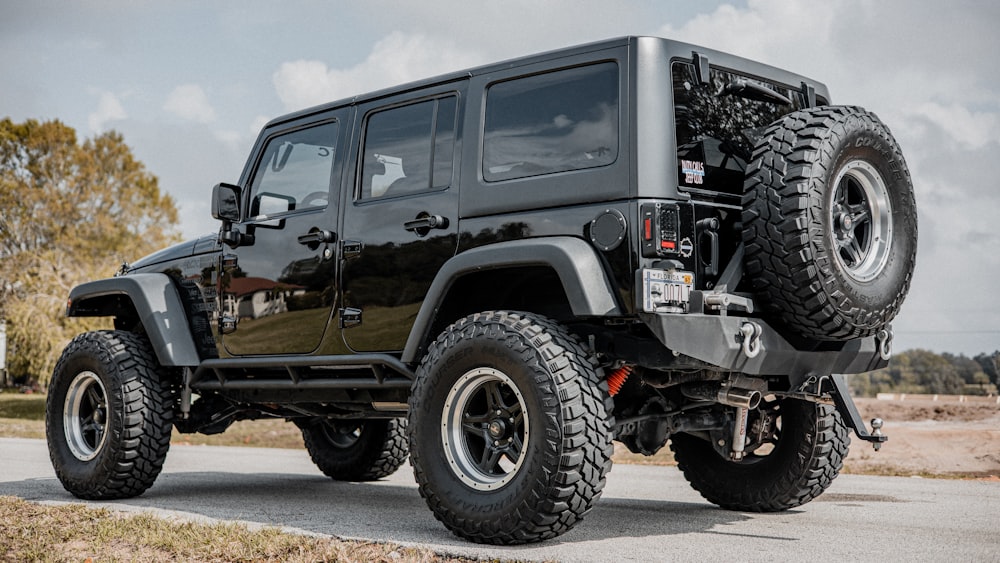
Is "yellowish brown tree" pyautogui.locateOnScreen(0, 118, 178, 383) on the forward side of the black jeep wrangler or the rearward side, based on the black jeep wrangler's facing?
on the forward side

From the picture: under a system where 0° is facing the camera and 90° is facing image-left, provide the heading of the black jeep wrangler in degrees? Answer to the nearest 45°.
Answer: approximately 135°
